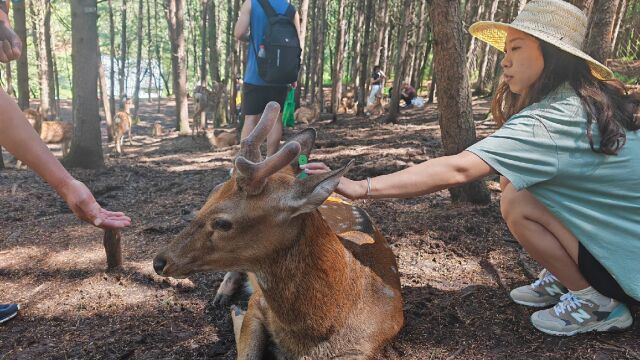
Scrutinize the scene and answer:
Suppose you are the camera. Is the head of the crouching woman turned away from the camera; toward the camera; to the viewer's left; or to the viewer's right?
to the viewer's left

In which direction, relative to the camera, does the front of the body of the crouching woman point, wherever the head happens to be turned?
to the viewer's left

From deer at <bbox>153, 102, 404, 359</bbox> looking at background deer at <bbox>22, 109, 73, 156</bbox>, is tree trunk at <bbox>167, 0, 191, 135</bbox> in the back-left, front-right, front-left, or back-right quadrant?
front-right

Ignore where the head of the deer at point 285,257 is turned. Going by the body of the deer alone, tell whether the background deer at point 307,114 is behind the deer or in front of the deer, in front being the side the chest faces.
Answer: behind

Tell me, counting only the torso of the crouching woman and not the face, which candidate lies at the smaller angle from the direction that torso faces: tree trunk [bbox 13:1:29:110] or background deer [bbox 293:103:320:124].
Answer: the tree trunk

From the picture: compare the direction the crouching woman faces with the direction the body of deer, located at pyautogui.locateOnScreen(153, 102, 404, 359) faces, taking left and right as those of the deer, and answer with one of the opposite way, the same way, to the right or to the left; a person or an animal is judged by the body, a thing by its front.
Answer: to the right

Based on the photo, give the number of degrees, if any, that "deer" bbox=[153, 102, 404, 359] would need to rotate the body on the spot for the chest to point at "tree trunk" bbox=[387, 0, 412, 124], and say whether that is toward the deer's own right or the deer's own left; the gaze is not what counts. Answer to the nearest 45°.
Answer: approximately 135° to the deer's own right

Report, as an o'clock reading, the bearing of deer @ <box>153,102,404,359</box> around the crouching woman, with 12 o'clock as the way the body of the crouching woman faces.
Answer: The deer is roughly at 11 o'clock from the crouching woman.

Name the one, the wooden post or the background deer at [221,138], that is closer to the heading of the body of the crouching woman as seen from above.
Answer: the wooden post

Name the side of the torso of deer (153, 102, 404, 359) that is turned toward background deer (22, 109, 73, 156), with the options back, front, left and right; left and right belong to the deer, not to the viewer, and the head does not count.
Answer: right

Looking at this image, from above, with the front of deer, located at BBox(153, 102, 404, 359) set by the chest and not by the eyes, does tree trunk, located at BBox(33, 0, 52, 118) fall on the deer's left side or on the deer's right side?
on the deer's right side

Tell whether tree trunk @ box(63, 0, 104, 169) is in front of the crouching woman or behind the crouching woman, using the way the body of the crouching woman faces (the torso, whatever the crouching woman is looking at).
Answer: in front

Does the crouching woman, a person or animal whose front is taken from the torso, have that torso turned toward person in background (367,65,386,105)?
no

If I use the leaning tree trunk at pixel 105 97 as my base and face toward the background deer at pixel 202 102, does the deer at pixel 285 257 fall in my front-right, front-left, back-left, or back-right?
back-right

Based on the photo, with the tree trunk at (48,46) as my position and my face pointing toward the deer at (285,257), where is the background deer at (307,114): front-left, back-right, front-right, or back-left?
front-left
